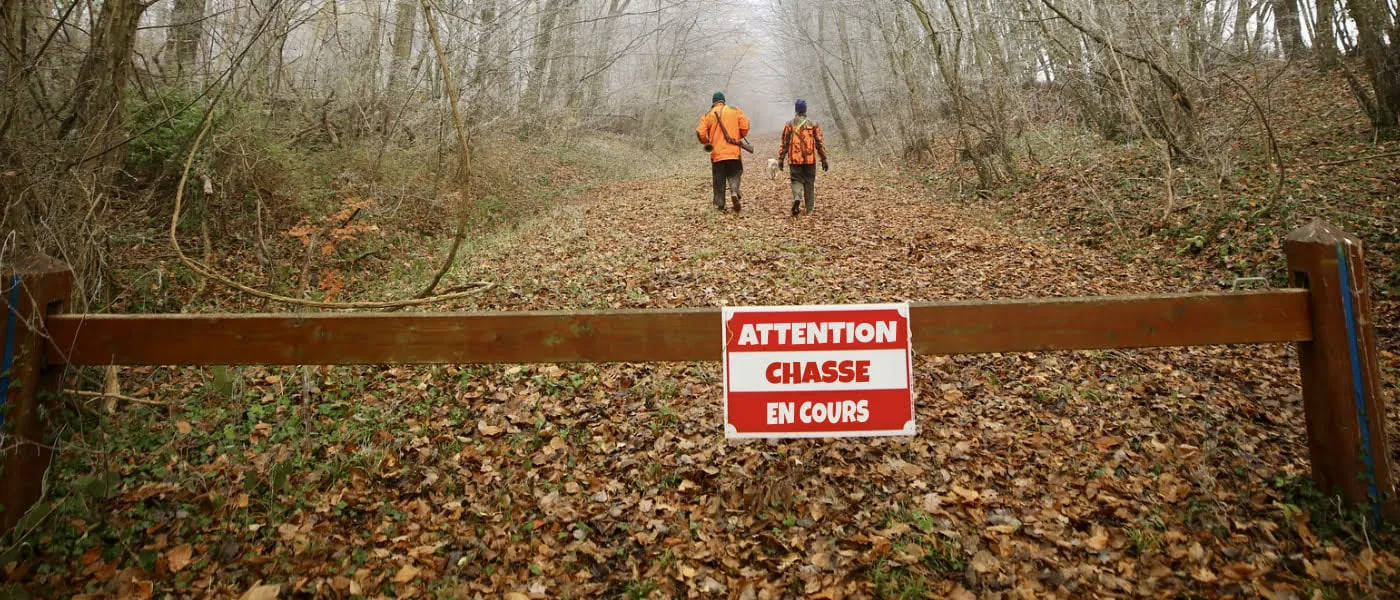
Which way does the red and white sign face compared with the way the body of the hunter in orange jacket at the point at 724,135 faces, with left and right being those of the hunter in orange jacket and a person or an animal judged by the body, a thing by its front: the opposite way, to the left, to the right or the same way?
the opposite way

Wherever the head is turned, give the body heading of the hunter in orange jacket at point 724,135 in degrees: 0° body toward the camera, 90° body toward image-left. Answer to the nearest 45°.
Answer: approximately 180°

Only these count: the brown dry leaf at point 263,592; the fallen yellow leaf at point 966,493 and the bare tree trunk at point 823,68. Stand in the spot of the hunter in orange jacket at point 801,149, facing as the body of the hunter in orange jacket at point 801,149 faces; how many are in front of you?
1

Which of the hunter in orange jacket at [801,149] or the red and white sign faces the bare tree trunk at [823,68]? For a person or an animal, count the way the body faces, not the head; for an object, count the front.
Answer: the hunter in orange jacket

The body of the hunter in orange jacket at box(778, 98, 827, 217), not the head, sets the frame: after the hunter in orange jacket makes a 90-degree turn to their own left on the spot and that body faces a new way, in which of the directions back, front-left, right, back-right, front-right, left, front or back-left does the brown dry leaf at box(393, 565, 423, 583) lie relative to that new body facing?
left

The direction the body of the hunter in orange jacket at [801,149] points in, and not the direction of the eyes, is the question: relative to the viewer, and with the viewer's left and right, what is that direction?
facing away from the viewer

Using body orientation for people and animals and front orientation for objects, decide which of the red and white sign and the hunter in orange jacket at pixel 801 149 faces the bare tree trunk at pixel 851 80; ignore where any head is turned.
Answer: the hunter in orange jacket

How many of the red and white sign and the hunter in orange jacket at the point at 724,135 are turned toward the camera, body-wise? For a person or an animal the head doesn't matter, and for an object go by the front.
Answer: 1

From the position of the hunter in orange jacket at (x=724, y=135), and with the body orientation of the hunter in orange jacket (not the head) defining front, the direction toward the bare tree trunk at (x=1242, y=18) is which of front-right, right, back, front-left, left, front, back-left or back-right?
right

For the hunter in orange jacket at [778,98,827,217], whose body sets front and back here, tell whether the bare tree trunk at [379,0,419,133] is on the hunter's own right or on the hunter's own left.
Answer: on the hunter's own left

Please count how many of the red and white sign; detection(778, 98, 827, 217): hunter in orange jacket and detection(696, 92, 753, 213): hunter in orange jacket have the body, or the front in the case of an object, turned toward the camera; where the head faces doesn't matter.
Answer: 1

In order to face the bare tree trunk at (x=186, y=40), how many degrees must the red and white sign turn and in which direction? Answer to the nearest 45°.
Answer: approximately 135° to its right

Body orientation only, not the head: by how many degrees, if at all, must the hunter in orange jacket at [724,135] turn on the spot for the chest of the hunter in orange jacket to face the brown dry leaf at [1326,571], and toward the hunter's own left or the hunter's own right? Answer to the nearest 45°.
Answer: approximately 180°

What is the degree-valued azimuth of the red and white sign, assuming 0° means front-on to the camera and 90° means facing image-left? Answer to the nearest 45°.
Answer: approximately 0°

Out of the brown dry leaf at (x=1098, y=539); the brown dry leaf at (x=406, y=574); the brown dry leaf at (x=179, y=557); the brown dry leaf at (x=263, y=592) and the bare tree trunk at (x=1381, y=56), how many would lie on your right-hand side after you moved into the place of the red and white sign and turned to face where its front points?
3

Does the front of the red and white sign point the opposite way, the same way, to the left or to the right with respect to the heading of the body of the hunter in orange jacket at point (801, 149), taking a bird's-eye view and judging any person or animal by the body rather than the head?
the opposite way

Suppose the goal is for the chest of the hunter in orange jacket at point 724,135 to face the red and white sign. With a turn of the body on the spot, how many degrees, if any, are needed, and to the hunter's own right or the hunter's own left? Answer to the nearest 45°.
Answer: approximately 180°
